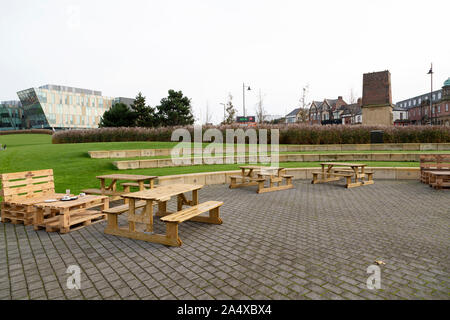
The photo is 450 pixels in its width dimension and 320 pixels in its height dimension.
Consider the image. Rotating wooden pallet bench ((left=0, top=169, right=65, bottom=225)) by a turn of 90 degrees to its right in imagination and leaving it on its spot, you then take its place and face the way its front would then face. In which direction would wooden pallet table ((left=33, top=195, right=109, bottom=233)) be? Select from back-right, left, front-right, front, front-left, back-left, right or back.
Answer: left

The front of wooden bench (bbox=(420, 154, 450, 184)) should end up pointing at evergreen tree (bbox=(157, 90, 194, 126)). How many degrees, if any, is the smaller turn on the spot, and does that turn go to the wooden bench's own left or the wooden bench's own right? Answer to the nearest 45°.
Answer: approximately 135° to the wooden bench's own right

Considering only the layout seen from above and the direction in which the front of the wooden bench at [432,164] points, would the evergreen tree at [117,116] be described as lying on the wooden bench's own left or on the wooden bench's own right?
on the wooden bench's own right

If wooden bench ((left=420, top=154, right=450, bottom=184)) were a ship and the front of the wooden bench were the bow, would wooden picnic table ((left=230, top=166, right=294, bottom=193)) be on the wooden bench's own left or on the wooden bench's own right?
on the wooden bench's own right

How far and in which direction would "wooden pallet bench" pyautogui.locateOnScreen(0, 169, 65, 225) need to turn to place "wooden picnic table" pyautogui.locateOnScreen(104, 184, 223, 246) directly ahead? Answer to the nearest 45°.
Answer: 0° — it already faces it

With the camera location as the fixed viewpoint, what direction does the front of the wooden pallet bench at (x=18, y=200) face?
facing the viewer and to the right of the viewer

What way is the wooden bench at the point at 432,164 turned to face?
toward the camera

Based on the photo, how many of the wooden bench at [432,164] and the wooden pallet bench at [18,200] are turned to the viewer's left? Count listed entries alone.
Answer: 0

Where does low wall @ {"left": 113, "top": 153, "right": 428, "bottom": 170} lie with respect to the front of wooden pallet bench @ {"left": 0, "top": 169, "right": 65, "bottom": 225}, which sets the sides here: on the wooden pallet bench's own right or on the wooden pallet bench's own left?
on the wooden pallet bench's own left

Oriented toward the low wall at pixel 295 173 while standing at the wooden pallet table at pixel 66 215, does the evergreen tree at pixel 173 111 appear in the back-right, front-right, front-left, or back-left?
front-left
